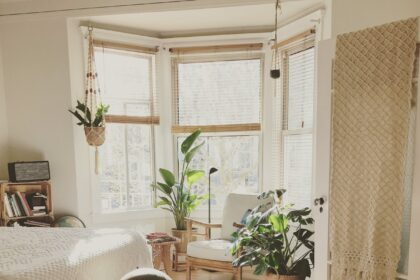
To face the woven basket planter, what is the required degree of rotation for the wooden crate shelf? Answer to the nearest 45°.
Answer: approximately 90° to its left

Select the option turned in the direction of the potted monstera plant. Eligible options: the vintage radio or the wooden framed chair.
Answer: the vintage radio

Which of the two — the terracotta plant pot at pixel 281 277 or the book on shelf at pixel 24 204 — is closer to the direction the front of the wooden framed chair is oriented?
the book on shelf

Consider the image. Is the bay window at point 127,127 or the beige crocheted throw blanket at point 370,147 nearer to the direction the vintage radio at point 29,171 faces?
the beige crocheted throw blanket

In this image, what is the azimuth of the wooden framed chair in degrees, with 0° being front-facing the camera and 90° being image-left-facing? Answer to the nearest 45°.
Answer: approximately 45°

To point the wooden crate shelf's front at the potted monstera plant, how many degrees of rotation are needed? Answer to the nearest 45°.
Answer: approximately 45° to its left
